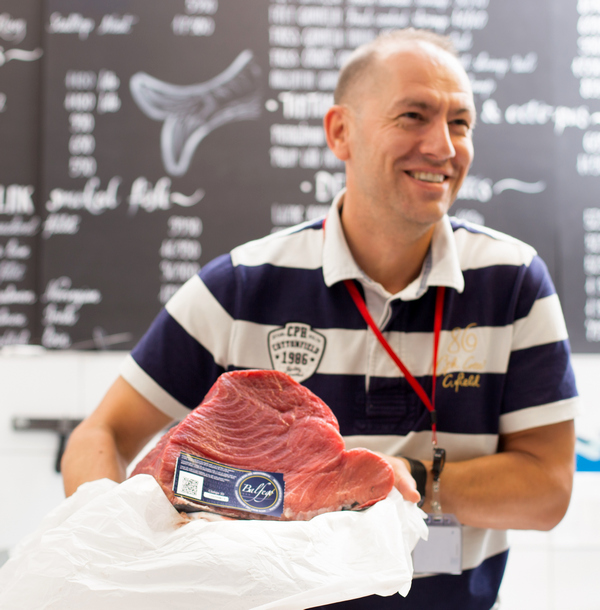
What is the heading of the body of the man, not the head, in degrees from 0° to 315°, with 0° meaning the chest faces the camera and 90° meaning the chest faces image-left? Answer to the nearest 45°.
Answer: approximately 0°
